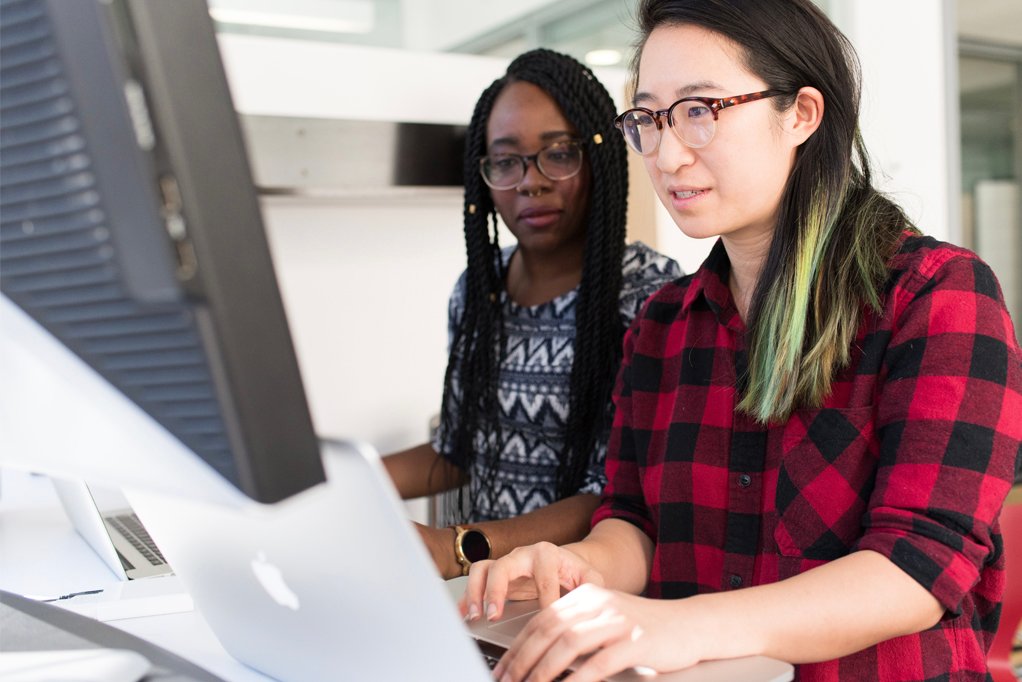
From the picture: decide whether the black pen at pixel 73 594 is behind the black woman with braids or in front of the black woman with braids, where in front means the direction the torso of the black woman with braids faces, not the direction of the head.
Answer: in front

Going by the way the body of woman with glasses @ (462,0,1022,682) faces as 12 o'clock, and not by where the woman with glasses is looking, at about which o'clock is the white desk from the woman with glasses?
The white desk is roughly at 1 o'clock from the woman with glasses.

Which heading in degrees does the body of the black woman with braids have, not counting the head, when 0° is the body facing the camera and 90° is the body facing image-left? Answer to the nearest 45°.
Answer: approximately 45°

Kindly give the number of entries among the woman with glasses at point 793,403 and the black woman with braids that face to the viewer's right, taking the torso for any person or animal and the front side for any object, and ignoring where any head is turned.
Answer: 0

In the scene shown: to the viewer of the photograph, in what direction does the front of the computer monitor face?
facing away from the viewer and to the right of the viewer

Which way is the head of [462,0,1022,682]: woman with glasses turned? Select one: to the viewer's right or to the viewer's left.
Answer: to the viewer's left

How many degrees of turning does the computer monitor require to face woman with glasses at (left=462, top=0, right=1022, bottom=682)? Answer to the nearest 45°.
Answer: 0° — it already faces them

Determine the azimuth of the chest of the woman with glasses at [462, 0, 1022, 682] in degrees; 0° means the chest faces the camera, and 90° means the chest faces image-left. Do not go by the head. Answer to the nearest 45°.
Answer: approximately 45°
